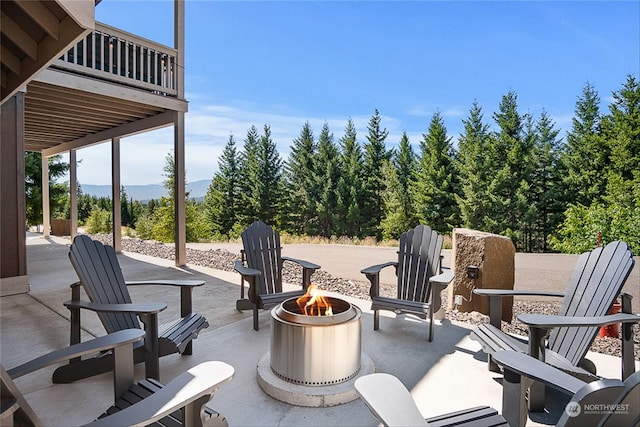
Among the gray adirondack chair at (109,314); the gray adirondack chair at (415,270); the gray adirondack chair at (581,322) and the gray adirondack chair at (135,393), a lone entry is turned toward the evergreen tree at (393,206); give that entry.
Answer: the gray adirondack chair at (135,393)

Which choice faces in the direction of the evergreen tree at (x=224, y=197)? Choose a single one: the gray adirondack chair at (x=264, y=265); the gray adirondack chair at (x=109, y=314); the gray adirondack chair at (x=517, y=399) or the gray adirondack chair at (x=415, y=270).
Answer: the gray adirondack chair at (x=517, y=399)

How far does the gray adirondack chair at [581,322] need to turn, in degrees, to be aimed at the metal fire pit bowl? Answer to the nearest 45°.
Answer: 0° — it already faces it

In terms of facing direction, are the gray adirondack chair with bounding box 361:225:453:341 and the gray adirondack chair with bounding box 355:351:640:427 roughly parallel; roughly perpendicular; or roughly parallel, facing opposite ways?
roughly perpendicular

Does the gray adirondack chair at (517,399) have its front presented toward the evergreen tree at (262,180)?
yes

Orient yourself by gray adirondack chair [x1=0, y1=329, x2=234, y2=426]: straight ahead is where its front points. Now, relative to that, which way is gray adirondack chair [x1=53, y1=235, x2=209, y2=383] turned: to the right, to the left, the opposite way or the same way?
to the right

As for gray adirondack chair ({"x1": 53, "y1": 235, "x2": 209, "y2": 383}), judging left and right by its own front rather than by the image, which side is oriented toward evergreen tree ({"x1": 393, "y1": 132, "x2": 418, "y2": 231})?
left

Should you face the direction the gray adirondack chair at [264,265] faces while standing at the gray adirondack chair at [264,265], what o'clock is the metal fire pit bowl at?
The metal fire pit bowl is roughly at 1 o'clock from the gray adirondack chair.

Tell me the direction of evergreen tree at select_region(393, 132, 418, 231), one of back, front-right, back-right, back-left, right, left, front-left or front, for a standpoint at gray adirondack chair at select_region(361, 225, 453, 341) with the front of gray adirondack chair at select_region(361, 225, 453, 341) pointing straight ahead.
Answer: back-right

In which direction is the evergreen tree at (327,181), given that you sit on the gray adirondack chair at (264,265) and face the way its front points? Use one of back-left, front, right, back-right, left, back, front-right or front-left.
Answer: back-left

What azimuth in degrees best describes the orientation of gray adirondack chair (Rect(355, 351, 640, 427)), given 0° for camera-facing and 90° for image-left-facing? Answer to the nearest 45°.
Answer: approximately 135°

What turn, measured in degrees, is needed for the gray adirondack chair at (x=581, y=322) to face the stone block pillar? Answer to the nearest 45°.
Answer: approximately 90° to its right
